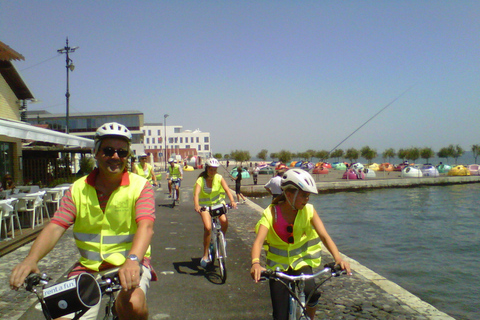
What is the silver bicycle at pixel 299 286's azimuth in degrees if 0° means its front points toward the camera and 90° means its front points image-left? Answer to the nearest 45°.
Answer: approximately 0°

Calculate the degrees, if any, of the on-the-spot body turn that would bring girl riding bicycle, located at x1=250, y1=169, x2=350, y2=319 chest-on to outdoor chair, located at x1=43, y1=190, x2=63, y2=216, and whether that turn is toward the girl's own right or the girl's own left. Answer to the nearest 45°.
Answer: approximately 135° to the girl's own right

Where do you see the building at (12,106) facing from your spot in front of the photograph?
facing the viewer and to the right of the viewer

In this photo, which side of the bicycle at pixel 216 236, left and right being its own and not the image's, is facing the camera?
front

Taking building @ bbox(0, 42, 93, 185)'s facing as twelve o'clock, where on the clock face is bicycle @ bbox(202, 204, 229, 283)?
The bicycle is roughly at 1 o'clock from the building.

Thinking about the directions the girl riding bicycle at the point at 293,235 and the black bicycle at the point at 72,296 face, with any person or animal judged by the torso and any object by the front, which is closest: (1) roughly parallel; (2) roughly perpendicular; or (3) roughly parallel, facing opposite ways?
roughly parallel

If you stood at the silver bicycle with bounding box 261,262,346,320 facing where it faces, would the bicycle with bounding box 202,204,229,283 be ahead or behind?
behind

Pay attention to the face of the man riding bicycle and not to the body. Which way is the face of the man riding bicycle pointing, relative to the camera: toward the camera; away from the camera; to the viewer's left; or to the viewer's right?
toward the camera

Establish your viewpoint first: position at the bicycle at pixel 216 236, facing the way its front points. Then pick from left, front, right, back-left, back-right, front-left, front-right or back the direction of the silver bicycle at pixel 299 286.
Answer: front

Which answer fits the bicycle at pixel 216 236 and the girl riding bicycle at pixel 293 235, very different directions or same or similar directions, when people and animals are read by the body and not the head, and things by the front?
same or similar directions

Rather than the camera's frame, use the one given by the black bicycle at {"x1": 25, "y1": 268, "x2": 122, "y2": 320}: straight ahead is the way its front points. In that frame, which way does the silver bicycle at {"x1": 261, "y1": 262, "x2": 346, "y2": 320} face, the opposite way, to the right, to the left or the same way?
the same way

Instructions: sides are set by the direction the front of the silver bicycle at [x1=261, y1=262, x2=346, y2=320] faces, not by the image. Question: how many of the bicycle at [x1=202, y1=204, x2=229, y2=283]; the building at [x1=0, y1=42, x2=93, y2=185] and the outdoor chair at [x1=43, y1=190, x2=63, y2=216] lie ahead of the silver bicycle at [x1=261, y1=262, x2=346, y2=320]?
0

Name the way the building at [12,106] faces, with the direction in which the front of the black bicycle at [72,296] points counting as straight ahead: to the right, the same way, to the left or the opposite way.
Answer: to the left

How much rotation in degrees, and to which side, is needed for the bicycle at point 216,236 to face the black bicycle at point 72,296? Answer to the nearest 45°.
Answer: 0° — it already faces it

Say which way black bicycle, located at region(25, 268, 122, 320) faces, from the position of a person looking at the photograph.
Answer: facing the viewer and to the left of the viewer

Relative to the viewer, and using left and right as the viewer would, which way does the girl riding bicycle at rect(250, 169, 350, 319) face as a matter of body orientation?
facing the viewer

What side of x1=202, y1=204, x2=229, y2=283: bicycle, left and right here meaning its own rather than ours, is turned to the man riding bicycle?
front

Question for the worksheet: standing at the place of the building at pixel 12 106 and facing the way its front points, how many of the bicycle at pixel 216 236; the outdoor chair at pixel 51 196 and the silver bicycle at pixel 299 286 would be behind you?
0

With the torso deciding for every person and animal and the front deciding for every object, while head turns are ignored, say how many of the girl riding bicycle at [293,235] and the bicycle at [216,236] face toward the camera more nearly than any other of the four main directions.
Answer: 2

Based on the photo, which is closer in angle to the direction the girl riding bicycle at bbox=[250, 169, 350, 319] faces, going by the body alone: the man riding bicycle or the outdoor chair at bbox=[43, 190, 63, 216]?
the man riding bicycle

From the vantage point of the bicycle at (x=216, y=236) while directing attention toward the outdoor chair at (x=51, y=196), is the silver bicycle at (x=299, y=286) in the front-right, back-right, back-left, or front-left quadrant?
back-left

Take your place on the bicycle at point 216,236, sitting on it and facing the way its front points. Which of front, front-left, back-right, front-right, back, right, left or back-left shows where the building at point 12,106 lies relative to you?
back-right

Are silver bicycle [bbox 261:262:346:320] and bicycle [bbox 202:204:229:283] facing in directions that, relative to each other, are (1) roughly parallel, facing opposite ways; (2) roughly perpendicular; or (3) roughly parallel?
roughly parallel
